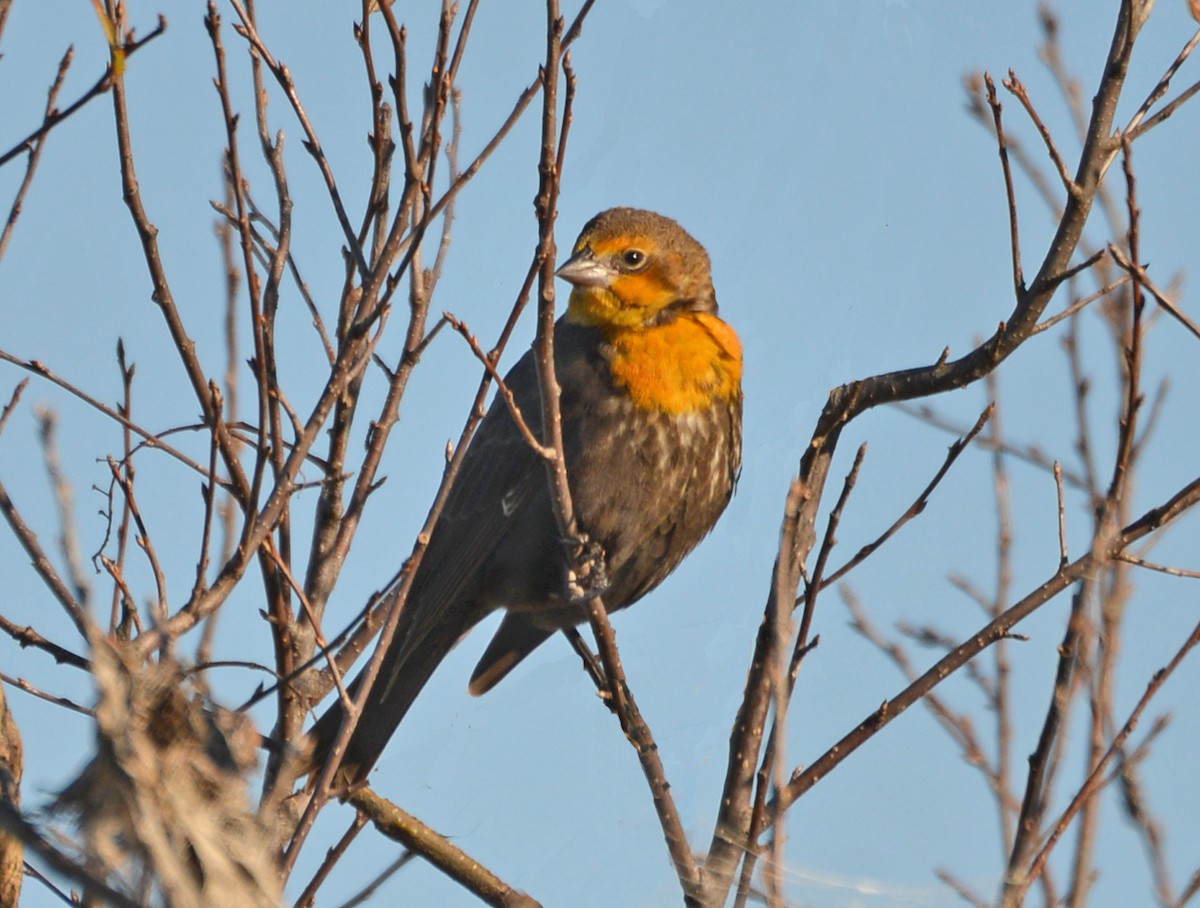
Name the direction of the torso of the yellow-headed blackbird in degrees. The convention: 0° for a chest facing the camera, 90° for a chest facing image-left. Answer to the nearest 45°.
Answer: approximately 315°
